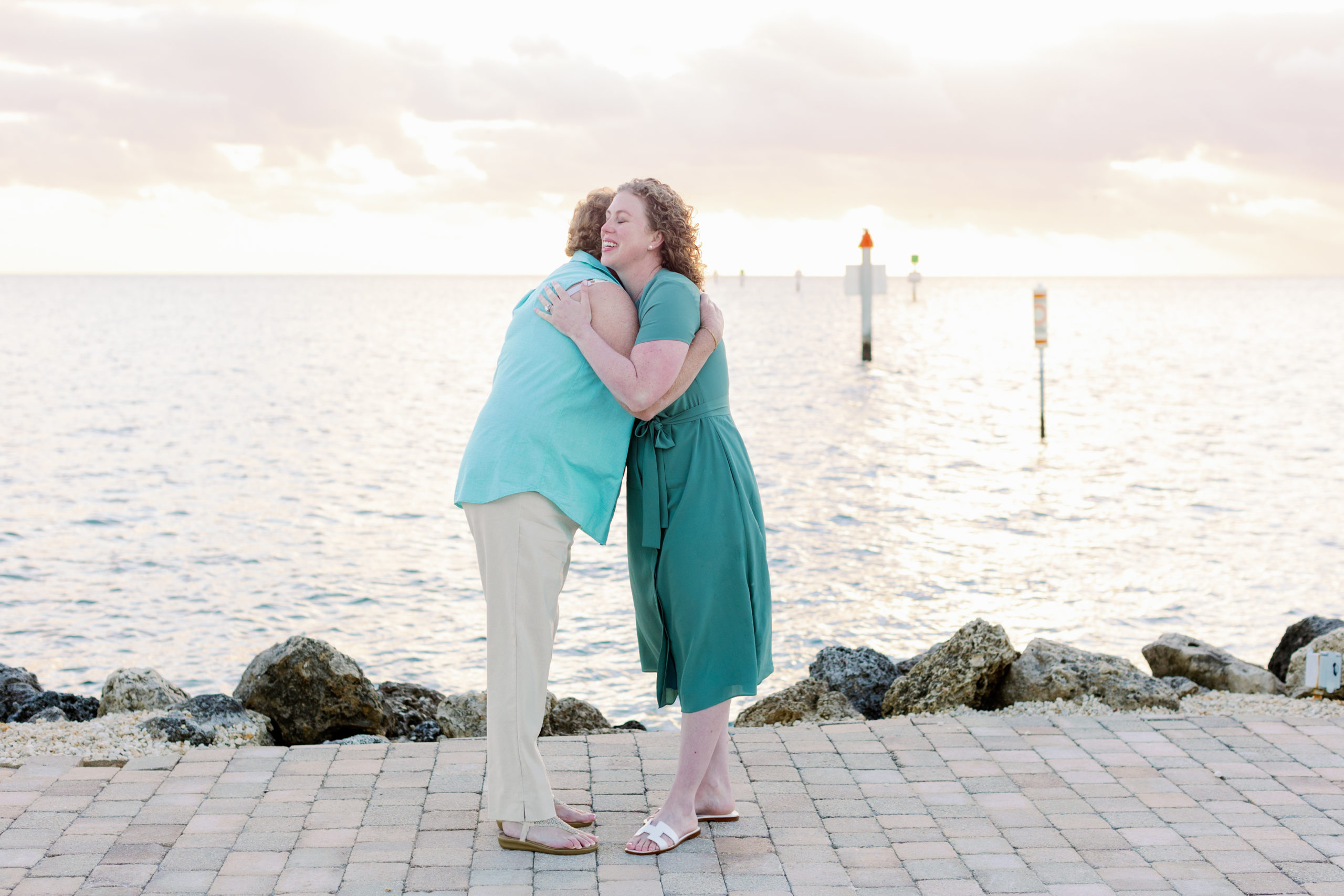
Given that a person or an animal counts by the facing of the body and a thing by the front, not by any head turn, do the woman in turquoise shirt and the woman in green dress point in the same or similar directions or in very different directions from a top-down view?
very different directions

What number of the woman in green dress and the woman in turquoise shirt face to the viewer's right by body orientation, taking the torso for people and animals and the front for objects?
1

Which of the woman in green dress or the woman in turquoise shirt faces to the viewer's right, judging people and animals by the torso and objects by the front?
the woman in turquoise shirt

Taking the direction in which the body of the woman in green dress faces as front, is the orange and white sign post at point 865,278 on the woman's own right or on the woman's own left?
on the woman's own right

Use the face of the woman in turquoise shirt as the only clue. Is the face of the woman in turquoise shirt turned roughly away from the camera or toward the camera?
away from the camera

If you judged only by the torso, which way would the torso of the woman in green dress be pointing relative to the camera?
to the viewer's left

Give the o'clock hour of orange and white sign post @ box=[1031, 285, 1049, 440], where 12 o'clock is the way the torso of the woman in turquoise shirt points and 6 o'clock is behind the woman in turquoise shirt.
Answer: The orange and white sign post is roughly at 10 o'clock from the woman in turquoise shirt.

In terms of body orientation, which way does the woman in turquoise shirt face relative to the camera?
to the viewer's right
